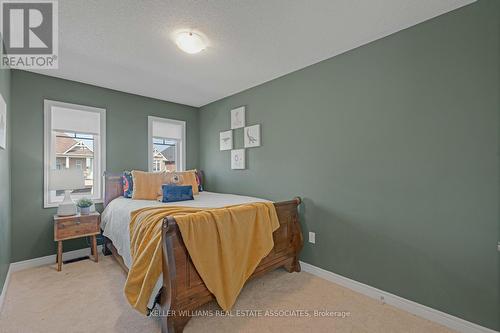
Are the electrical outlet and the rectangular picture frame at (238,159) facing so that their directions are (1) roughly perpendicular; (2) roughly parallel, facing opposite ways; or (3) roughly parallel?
roughly parallel

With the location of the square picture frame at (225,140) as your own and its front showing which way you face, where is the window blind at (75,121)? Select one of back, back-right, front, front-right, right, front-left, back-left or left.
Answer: front-right

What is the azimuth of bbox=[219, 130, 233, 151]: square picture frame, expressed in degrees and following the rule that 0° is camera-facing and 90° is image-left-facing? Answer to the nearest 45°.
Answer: approximately 45°

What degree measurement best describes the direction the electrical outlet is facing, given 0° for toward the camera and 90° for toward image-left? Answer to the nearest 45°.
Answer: approximately 45°

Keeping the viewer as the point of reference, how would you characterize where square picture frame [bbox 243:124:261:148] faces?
facing the viewer and to the left of the viewer

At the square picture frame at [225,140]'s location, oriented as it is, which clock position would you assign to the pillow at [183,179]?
The pillow is roughly at 1 o'clock from the square picture frame.

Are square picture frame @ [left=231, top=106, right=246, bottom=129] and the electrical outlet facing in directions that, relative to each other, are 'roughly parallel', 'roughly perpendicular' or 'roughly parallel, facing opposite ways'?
roughly parallel

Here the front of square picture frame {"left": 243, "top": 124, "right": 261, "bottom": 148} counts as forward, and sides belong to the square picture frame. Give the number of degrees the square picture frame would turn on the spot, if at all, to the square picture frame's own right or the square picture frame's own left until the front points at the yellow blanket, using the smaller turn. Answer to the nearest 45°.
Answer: approximately 45° to the square picture frame's own left

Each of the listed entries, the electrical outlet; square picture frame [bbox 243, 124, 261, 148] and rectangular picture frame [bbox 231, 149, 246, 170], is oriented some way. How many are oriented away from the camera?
0

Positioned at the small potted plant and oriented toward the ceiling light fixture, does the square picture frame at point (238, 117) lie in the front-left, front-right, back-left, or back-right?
front-left

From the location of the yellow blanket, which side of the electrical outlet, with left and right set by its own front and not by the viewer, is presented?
front

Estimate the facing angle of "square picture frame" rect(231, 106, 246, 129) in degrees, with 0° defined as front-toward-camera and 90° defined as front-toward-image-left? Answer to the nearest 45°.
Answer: approximately 45°

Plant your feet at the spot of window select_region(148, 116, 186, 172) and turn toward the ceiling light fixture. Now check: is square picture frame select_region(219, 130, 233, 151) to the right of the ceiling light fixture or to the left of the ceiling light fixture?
left

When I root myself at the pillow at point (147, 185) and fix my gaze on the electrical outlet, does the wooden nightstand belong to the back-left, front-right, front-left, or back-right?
back-right

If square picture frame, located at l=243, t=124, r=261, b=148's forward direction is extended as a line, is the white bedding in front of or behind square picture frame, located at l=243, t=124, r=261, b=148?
in front
